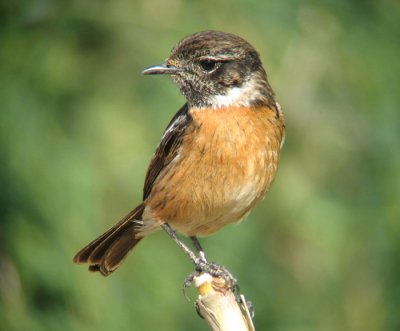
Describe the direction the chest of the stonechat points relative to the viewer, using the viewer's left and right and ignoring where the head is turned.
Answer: facing the viewer and to the right of the viewer
